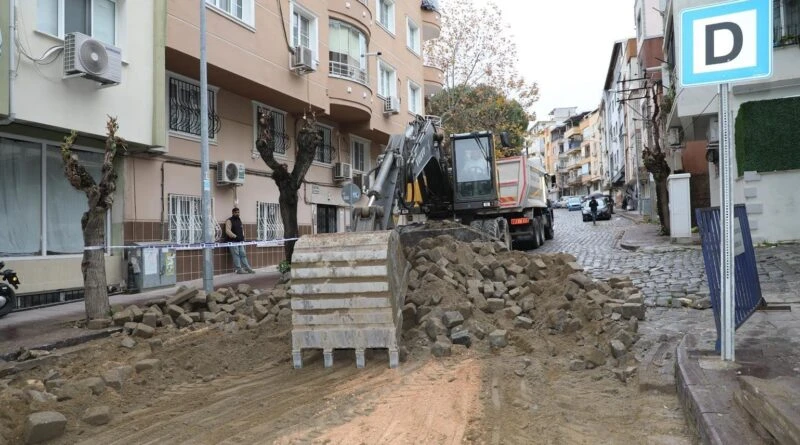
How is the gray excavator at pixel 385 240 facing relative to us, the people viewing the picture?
facing the viewer and to the left of the viewer

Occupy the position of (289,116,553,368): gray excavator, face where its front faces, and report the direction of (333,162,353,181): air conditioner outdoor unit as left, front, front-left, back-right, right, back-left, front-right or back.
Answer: back-right

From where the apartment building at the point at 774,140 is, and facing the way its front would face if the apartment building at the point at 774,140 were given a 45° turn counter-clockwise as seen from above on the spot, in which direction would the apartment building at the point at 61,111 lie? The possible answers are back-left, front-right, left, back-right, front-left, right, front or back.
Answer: front-right

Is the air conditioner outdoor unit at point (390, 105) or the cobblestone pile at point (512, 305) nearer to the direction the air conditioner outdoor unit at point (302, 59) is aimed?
the cobblestone pile

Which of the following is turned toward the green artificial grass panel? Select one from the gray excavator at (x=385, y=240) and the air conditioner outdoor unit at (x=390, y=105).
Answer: the air conditioner outdoor unit

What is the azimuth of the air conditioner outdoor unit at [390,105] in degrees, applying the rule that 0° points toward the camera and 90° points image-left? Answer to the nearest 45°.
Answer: approximately 315°

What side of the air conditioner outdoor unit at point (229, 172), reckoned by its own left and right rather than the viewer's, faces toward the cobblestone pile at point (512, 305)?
front

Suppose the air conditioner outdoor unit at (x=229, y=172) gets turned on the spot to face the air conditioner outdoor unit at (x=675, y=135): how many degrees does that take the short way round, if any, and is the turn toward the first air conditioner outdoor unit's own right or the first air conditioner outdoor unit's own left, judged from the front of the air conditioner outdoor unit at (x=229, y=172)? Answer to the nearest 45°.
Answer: approximately 45° to the first air conditioner outdoor unit's own left

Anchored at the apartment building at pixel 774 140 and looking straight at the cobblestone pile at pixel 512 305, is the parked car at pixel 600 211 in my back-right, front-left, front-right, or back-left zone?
back-right

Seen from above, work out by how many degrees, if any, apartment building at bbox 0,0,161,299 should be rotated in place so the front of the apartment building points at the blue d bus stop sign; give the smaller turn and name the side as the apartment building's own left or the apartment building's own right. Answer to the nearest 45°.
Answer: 0° — it already faces it

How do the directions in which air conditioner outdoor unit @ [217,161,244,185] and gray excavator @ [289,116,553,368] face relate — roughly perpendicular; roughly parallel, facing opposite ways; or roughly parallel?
roughly perpendicular

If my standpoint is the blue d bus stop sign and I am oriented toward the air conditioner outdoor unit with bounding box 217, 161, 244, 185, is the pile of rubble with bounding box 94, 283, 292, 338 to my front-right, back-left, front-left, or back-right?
front-left

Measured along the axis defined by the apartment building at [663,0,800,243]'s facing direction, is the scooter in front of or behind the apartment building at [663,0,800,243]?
in front

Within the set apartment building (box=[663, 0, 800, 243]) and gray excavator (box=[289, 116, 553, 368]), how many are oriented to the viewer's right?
0

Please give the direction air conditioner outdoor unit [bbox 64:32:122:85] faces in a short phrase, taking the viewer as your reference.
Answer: facing the viewer and to the right of the viewer

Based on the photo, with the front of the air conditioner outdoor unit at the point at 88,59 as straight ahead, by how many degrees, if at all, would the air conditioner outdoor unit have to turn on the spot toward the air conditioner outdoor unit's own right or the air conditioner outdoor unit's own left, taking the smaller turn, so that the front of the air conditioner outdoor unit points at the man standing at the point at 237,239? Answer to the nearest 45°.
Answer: approximately 90° to the air conditioner outdoor unit's own left
